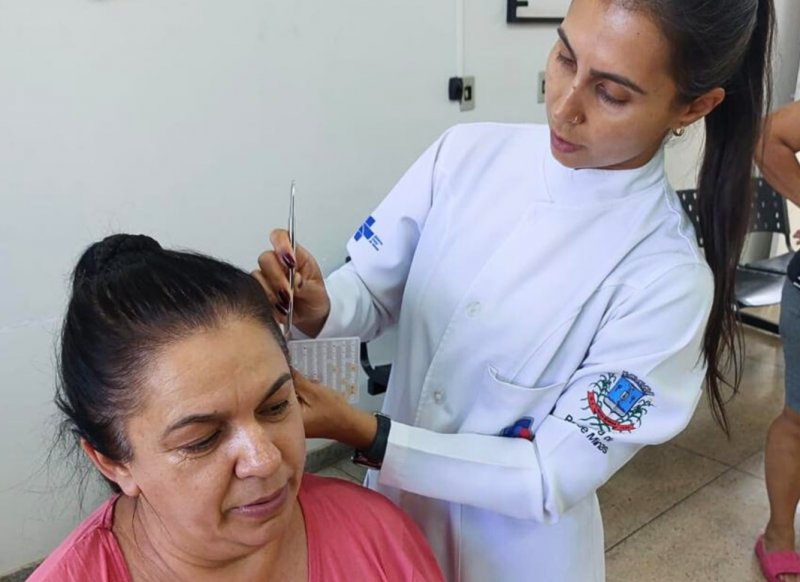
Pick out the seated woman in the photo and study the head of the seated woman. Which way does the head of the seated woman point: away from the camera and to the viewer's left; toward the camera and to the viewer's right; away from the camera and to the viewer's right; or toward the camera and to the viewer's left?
toward the camera and to the viewer's right

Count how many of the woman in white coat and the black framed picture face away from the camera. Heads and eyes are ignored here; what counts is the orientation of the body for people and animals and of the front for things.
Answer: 0

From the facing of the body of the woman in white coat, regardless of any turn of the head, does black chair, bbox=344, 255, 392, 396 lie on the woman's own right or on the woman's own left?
on the woman's own right

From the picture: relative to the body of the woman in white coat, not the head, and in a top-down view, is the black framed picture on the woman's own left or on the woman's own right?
on the woman's own right

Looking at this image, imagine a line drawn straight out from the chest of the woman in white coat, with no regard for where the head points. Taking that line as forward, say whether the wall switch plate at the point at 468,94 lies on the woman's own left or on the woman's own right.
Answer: on the woman's own right

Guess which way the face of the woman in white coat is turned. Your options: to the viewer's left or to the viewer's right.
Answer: to the viewer's left

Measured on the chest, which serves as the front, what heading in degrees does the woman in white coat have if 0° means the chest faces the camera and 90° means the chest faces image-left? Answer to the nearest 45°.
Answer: approximately 45°

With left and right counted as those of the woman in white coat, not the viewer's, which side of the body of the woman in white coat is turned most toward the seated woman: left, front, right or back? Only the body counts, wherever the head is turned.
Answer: front

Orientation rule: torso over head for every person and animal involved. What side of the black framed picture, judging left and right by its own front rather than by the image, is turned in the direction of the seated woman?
front

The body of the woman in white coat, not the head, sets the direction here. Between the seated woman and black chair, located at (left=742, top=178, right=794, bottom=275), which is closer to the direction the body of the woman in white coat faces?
the seated woman

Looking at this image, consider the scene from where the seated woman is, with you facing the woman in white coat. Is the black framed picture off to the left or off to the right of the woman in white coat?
left

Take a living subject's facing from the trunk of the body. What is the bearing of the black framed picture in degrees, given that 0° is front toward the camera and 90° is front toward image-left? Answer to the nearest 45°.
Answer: approximately 0°

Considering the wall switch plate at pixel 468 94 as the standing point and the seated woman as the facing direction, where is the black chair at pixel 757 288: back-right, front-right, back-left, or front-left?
back-left

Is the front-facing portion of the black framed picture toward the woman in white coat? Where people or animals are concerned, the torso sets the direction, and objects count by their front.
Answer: yes
